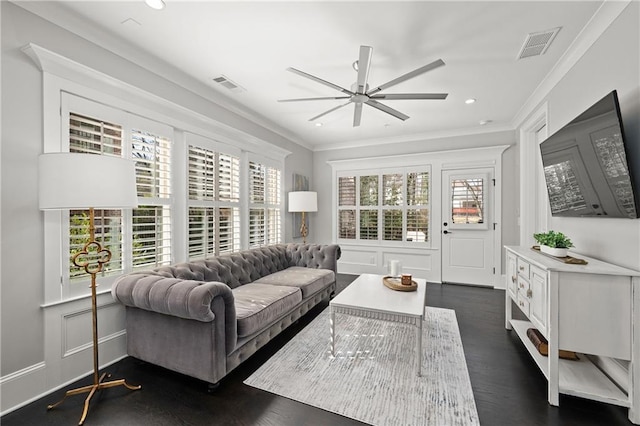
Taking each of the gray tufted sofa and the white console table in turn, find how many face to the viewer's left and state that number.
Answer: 1

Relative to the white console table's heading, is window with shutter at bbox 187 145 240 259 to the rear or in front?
in front

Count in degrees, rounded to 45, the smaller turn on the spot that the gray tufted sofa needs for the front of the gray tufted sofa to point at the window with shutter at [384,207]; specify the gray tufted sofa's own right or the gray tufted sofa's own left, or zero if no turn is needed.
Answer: approximately 90° to the gray tufted sofa's own left

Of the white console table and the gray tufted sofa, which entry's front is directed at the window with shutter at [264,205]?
the white console table

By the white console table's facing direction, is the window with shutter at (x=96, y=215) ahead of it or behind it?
ahead

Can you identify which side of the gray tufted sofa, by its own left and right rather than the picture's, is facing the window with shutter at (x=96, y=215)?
right

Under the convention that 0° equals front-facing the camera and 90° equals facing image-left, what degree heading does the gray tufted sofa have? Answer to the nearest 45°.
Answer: approximately 315°

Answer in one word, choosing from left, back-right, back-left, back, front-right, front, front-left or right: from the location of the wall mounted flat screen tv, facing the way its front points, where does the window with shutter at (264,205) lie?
front-right

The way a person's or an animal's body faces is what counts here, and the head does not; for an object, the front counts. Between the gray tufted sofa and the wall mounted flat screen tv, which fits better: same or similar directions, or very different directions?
very different directions

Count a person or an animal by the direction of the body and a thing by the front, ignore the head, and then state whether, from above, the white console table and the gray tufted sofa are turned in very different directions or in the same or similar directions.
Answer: very different directions

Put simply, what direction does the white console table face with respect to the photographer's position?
facing to the left of the viewer
